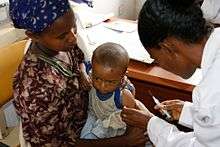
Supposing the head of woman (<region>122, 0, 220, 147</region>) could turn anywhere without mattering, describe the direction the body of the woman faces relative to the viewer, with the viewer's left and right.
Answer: facing to the left of the viewer

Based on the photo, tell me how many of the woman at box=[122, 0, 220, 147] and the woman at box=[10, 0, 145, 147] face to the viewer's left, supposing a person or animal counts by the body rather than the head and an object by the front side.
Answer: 1

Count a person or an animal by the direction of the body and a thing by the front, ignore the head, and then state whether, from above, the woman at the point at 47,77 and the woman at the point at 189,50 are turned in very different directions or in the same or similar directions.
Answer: very different directions

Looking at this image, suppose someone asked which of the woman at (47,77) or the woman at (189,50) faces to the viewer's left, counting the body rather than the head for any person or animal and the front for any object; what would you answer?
the woman at (189,50)

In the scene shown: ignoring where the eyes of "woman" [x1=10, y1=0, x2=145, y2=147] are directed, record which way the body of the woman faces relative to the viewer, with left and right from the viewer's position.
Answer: facing the viewer and to the right of the viewer

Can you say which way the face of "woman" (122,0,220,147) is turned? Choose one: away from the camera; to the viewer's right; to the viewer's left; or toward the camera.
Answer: to the viewer's left
